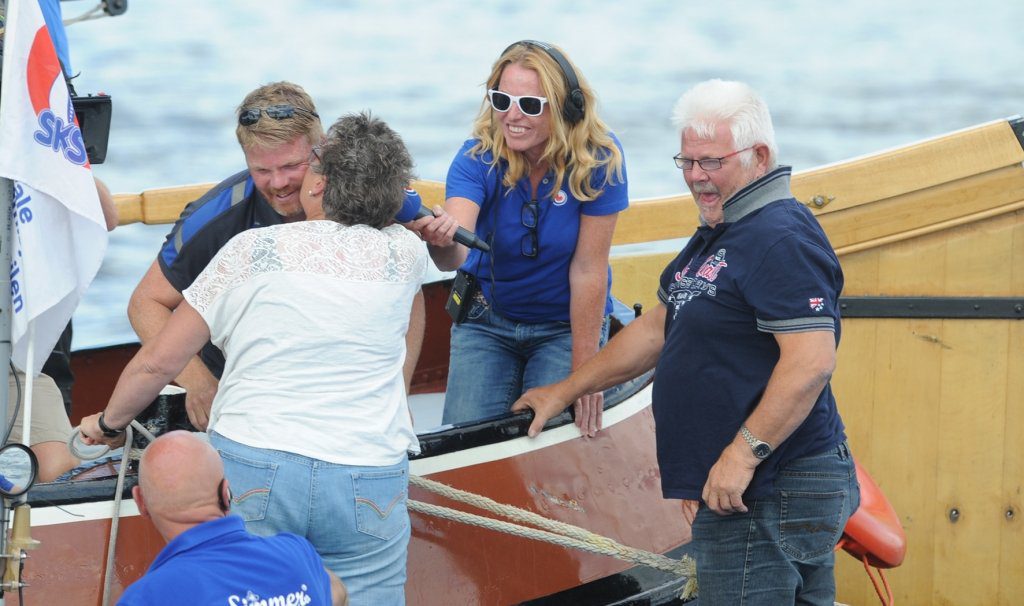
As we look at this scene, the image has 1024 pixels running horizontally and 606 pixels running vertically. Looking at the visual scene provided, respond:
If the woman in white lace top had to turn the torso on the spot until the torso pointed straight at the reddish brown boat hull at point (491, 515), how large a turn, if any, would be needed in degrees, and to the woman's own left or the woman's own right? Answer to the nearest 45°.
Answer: approximately 45° to the woman's own right

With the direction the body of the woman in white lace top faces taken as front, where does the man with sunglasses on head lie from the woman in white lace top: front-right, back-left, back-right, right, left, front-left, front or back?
front

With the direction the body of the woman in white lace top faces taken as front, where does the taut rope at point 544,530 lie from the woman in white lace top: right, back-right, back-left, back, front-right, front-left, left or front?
front-right

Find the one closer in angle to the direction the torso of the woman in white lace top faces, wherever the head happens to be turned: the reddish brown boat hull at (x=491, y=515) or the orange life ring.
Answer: the reddish brown boat hull

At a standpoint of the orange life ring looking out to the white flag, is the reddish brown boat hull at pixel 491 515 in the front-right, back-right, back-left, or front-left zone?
front-right

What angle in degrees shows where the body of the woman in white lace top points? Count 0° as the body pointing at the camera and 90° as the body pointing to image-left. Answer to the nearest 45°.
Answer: approximately 180°

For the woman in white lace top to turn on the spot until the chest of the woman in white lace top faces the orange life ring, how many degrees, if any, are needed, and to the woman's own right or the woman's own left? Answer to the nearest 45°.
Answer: approximately 90° to the woman's own right

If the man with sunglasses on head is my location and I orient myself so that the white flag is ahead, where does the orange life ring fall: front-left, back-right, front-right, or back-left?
back-left

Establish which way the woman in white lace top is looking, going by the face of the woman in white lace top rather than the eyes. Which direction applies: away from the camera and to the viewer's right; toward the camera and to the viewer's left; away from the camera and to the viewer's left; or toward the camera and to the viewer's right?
away from the camera and to the viewer's left

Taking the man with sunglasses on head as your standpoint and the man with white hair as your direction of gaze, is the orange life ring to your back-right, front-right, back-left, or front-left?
front-left

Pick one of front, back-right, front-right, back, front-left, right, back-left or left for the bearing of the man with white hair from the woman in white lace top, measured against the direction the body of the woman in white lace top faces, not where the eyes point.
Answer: right
